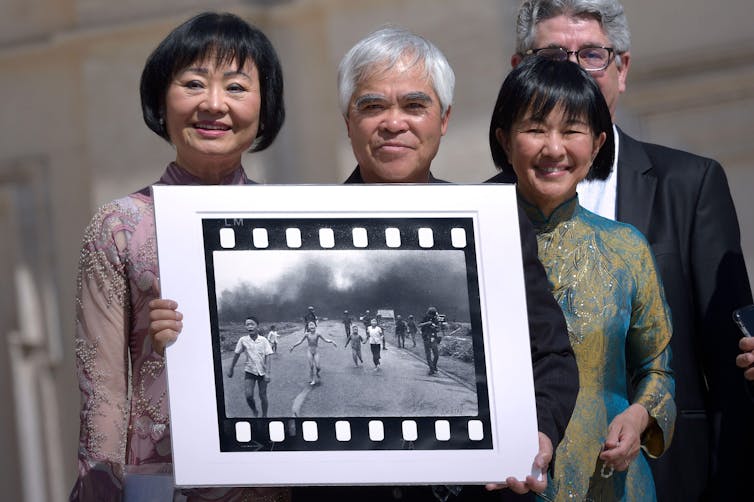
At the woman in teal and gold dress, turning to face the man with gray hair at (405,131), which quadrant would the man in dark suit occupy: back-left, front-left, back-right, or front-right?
back-right

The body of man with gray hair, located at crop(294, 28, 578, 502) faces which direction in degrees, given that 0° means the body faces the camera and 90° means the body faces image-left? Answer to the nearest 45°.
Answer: approximately 0°

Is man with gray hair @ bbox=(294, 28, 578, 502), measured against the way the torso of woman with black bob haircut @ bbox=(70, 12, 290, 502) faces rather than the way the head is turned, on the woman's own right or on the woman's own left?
on the woman's own left

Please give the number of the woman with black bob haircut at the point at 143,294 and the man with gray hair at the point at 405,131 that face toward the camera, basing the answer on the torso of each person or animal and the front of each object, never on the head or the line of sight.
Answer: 2

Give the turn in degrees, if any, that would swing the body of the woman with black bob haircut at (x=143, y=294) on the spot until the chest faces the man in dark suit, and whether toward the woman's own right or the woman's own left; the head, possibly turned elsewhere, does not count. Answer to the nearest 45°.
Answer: approximately 90° to the woman's own left

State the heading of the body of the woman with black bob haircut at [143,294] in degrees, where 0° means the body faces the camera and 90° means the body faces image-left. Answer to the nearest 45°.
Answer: approximately 0°

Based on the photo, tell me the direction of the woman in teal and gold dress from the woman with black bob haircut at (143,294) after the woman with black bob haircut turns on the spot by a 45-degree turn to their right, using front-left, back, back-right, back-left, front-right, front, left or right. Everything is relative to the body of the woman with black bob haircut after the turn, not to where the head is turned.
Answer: back-left
